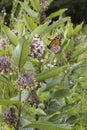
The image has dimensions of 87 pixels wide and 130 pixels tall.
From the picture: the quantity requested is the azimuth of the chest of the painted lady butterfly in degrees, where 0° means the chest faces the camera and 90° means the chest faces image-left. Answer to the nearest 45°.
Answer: approximately 90°
